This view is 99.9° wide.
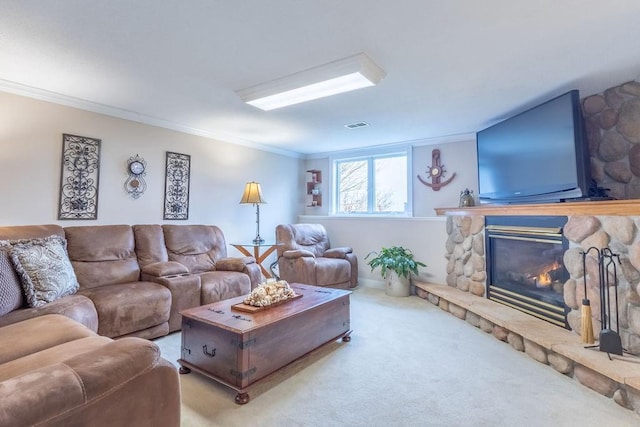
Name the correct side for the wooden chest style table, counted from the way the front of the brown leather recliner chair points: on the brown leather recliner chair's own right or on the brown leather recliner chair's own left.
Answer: on the brown leather recliner chair's own right

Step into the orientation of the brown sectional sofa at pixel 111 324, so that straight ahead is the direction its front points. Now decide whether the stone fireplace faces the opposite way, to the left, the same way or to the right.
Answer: the opposite way

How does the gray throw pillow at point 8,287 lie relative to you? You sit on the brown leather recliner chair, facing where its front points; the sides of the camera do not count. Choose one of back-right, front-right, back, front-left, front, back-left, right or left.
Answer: right

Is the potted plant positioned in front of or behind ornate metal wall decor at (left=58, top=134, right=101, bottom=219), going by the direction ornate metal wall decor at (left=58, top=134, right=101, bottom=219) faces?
in front

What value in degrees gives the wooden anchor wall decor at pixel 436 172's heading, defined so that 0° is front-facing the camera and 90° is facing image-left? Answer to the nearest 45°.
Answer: approximately 0°

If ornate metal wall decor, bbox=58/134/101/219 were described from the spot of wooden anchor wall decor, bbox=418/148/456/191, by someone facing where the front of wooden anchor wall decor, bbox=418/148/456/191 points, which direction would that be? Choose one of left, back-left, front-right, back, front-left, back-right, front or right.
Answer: front-right

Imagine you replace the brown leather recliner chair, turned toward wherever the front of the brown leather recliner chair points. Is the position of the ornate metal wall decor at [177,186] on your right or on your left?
on your right

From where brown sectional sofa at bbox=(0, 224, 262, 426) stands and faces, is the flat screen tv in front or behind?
in front

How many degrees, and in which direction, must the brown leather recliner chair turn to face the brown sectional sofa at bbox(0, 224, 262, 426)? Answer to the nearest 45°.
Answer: approximately 90° to its right

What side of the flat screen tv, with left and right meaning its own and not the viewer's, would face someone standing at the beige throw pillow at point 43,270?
front

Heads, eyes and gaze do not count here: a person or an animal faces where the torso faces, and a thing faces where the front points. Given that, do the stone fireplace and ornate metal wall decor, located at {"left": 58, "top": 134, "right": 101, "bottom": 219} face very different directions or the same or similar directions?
very different directions

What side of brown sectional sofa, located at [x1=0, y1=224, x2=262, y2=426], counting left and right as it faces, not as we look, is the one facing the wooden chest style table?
front

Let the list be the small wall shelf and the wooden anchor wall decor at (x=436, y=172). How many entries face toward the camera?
2

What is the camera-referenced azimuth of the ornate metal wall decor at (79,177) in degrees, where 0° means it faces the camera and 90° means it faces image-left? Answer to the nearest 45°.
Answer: approximately 315°
